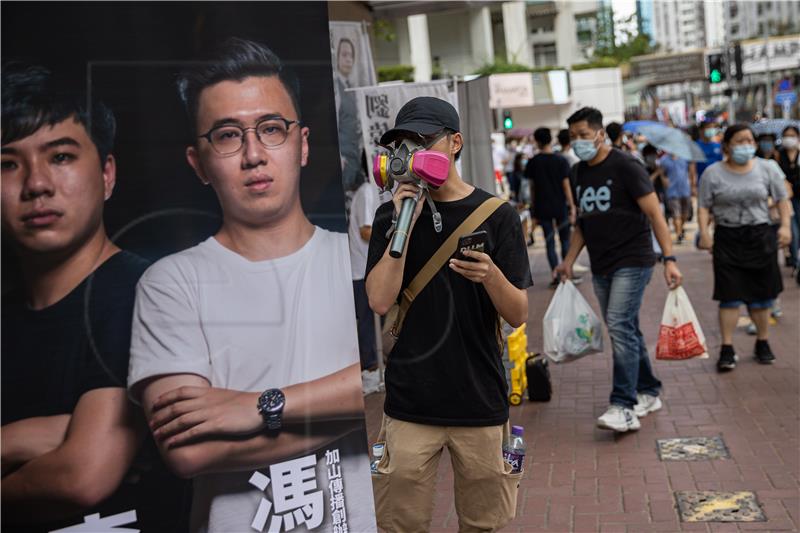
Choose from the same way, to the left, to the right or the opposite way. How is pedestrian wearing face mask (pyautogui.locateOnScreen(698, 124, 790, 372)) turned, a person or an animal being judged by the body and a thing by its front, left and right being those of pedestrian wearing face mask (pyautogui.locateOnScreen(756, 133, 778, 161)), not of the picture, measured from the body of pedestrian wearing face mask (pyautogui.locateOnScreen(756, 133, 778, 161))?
the same way

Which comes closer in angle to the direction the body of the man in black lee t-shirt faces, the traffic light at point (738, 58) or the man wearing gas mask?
the man wearing gas mask

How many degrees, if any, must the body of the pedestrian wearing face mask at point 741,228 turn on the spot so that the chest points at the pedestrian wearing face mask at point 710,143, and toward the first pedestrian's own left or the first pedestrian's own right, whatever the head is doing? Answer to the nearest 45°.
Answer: approximately 180°

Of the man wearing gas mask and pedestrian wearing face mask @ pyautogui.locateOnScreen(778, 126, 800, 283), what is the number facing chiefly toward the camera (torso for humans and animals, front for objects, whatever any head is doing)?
2

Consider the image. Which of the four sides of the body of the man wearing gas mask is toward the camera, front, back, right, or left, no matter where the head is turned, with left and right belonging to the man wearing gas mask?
front

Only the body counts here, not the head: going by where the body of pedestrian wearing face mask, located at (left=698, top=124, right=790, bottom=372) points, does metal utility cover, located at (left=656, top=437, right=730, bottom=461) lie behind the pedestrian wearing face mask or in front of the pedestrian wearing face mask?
in front

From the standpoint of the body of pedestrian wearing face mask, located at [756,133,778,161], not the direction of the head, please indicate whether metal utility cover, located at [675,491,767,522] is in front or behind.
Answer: in front

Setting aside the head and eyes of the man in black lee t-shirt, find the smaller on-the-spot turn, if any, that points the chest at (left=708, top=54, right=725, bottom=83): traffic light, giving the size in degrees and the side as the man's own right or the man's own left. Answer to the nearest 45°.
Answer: approximately 135° to the man's own right

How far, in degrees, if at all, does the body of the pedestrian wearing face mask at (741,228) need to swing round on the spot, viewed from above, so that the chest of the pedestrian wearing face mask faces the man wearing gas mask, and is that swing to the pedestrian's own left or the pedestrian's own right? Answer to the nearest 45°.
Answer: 0° — they already face them

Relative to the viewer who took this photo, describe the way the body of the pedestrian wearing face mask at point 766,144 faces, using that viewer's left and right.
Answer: facing the viewer

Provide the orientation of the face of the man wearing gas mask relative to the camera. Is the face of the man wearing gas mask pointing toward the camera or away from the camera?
toward the camera

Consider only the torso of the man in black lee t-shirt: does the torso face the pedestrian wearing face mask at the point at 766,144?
no

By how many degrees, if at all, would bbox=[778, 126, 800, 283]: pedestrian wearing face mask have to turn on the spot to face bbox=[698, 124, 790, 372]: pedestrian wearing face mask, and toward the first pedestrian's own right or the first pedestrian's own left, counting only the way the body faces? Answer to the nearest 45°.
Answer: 0° — they already face them

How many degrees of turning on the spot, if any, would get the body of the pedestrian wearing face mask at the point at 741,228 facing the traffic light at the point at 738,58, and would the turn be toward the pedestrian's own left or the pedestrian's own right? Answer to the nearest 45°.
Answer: approximately 180°

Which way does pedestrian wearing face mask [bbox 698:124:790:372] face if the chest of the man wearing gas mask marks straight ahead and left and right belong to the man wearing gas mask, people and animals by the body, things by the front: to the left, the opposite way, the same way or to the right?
the same way

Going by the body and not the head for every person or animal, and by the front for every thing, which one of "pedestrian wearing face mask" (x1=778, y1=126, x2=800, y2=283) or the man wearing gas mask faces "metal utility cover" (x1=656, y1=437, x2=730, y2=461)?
the pedestrian wearing face mask

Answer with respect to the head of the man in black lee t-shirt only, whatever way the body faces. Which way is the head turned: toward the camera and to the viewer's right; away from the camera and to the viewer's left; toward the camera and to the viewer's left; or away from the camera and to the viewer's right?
toward the camera and to the viewer's left

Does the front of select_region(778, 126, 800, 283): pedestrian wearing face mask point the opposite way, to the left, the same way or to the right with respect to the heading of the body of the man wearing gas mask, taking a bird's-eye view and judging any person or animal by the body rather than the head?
the same way
